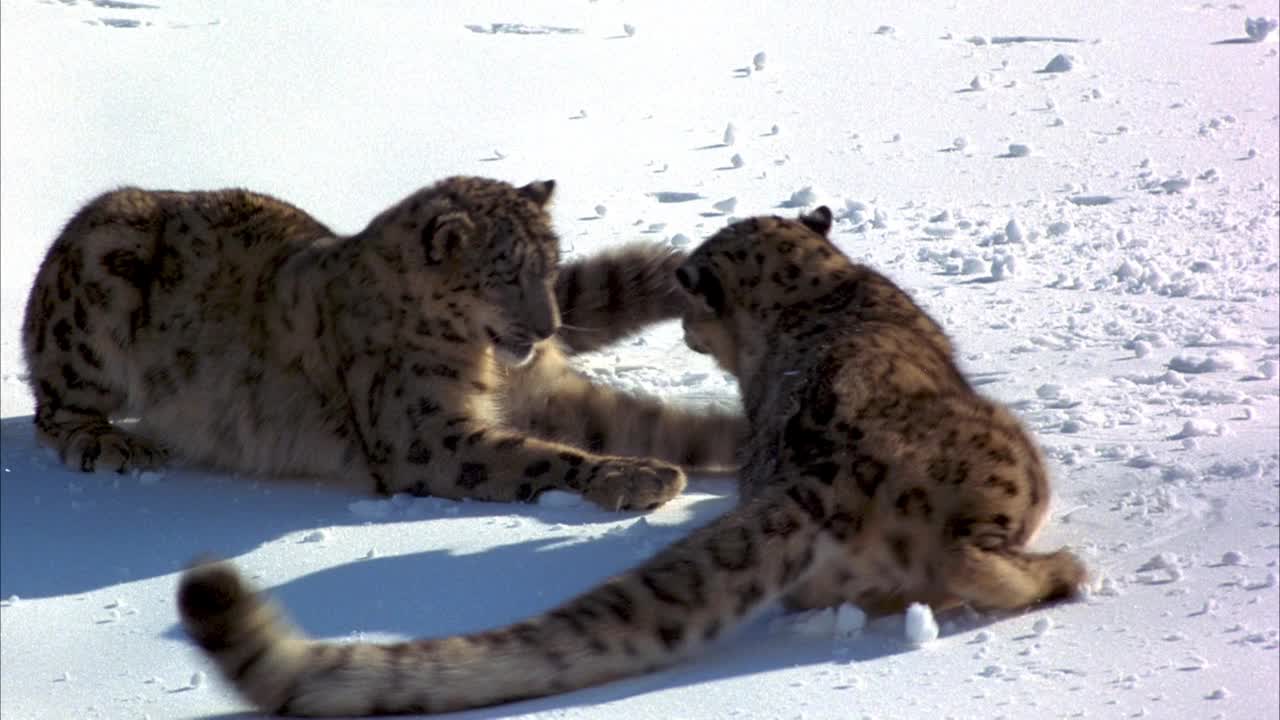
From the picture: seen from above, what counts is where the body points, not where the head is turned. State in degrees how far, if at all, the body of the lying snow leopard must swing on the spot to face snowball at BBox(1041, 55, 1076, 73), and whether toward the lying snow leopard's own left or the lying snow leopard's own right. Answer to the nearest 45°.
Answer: approximately 45° to the lying snow leopard's own left

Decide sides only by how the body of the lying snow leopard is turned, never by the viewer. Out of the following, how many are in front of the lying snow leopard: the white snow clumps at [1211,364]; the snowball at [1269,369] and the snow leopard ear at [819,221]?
3

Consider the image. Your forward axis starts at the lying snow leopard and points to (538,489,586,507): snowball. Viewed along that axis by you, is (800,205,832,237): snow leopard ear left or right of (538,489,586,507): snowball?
left

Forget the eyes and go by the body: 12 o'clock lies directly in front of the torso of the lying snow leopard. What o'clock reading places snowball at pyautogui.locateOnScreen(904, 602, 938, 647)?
The snowball is roughly at 2 o'clock from the lying snow leopard.

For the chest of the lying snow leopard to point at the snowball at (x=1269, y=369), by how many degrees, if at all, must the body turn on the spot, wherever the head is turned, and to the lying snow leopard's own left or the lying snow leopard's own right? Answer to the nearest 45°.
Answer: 0° — it already faces it

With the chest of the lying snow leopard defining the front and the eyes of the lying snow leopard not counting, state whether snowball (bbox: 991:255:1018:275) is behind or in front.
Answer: in front

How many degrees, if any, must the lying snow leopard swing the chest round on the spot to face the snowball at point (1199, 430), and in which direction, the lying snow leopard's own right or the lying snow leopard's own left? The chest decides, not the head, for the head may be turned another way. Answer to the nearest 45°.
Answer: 0° — it already faces it

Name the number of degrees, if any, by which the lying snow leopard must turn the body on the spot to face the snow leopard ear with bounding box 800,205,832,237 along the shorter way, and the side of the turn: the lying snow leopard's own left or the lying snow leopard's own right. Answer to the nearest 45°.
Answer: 0° — it already faces it

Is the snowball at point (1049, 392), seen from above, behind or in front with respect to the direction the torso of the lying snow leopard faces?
in front

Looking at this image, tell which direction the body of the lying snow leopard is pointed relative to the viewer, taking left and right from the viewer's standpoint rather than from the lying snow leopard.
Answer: facing to the right of the viewer

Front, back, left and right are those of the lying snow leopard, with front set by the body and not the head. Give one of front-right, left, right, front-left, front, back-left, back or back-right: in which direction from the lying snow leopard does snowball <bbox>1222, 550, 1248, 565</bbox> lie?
front-right

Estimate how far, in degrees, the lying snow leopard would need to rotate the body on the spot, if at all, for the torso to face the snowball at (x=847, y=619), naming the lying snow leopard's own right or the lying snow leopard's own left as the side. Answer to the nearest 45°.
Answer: approximately 45° to the lying snow leopard's own right

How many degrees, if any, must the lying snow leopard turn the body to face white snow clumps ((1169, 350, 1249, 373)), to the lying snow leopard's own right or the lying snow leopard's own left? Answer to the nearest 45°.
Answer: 0° — it already faces it
